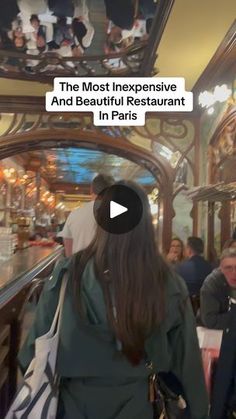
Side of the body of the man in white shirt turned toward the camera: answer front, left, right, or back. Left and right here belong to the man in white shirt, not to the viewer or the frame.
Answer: back

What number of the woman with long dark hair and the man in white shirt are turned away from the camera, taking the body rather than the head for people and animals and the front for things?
2

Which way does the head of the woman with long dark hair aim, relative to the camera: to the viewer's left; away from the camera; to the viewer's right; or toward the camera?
away from the camera

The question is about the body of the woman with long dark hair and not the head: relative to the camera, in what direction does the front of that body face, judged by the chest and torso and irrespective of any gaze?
away from the camera

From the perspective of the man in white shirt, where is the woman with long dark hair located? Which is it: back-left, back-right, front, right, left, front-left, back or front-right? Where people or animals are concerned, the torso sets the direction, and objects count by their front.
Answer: back
